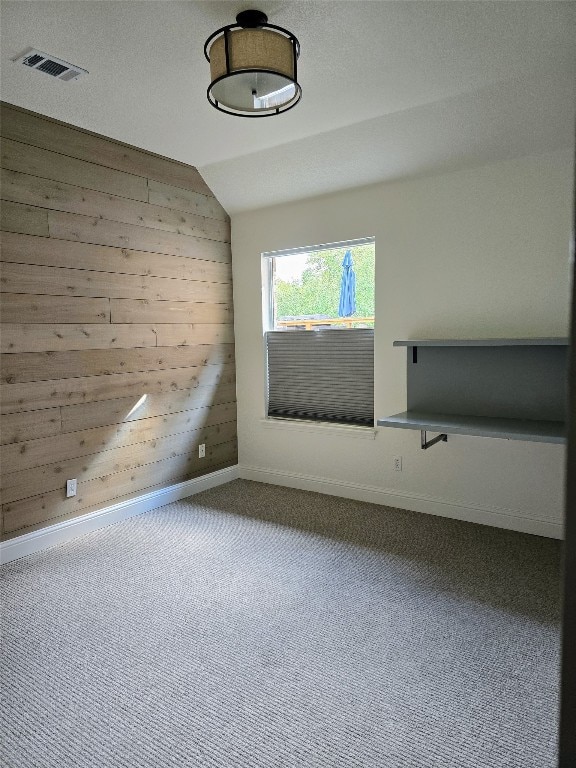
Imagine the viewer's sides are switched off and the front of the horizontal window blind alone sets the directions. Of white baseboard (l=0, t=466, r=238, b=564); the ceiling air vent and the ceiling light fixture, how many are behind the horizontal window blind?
0

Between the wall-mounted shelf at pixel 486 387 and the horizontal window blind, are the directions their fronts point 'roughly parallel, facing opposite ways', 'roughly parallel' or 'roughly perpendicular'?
roughly parallel

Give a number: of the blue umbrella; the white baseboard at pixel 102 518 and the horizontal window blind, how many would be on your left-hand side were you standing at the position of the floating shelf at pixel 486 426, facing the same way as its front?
0

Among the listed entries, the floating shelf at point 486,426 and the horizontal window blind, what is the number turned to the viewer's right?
0

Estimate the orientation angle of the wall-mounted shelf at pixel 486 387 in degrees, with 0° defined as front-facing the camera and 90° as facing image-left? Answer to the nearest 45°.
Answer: approximately 45°

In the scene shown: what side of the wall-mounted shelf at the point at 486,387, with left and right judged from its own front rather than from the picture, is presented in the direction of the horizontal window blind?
right

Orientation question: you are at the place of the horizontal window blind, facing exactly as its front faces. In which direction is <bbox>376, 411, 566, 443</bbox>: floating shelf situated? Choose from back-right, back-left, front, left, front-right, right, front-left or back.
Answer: left

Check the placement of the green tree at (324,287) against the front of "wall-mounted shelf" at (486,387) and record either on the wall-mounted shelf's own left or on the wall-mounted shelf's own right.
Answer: on the wall-mounted shelf's own right

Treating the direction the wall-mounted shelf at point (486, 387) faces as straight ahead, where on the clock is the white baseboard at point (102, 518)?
The white baseboard is roughly at 1 o'clock from the wall-mounted shelf.

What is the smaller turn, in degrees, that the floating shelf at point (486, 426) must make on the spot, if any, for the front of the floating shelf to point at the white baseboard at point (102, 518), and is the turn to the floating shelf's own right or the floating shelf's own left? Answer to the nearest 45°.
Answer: approximately 45° to the floating shelf's own right

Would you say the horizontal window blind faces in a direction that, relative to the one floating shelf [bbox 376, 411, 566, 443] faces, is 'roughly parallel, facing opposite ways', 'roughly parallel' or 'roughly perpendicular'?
roughly parallel

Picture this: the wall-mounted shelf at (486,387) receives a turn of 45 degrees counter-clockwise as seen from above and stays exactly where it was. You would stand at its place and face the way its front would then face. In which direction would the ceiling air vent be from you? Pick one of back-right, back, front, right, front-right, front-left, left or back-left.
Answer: front-right

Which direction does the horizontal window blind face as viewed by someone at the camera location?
facing the viewer and to the left of the viewer
